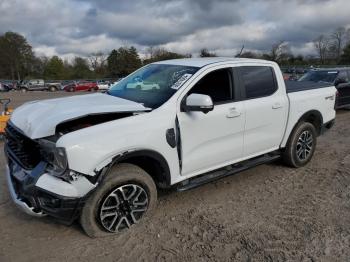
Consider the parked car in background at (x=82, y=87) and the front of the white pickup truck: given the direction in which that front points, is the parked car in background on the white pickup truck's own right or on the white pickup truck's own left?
on the white pickup truck's own right

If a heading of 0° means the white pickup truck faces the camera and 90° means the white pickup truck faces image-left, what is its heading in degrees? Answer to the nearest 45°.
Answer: approximately 45°

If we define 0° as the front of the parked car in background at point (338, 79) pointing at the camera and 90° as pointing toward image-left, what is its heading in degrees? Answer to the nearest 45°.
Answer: approximately 45°

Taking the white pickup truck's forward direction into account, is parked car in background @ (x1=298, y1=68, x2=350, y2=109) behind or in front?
behind

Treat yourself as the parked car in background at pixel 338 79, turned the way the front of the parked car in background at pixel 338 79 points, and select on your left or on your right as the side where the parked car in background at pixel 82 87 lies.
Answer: on your right

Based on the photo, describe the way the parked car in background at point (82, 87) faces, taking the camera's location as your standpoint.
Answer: facing to the left of the viewer

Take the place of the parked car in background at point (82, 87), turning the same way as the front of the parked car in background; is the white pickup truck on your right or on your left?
on your left
